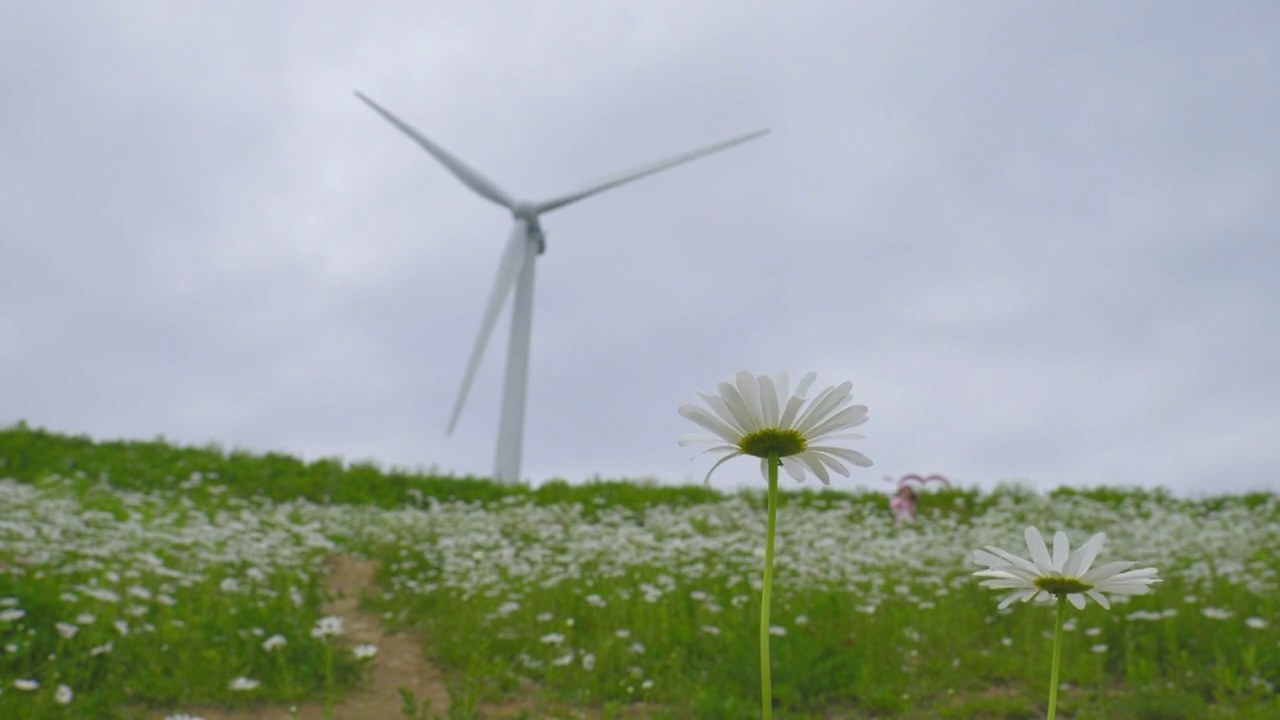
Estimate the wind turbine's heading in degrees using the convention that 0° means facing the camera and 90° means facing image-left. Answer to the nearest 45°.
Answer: approximately 0°

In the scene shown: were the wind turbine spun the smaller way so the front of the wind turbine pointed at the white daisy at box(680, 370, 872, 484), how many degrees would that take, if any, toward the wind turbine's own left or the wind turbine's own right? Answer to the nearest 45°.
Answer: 0° — it already faces it

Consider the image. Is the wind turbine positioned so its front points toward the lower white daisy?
yes

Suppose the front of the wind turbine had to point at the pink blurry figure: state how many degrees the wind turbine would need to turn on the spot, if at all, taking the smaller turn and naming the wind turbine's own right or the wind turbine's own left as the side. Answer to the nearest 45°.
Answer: approximately 45° to the wind turbine's own left
